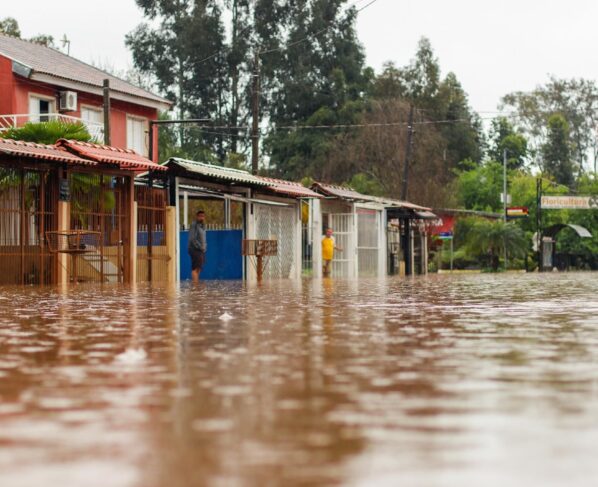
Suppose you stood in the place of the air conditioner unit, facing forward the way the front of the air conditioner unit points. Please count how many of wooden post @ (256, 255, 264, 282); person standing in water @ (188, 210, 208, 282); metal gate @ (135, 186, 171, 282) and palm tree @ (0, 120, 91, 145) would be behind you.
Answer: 0

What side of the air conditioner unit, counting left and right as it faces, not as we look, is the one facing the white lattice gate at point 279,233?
front

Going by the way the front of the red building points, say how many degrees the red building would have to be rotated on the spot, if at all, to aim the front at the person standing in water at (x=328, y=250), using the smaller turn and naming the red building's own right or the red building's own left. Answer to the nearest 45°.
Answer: approximately 45° to the red building's own left

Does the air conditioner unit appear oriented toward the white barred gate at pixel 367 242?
no

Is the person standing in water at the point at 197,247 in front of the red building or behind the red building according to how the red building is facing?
in front

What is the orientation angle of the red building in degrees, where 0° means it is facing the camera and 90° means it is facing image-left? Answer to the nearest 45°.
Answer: approximately 315°

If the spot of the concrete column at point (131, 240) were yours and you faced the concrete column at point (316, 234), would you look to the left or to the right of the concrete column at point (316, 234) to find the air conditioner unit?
left

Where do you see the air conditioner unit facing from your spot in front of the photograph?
facing the viewer and to the right of the viewer

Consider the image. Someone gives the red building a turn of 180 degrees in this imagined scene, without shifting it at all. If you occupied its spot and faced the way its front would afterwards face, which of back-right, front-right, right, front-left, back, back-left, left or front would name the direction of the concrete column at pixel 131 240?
back-left

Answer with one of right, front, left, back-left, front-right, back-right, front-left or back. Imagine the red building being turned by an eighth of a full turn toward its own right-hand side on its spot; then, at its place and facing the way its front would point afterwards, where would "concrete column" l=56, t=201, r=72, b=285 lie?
front

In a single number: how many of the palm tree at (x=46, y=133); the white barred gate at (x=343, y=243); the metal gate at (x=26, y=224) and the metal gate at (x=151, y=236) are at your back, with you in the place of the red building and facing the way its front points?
0

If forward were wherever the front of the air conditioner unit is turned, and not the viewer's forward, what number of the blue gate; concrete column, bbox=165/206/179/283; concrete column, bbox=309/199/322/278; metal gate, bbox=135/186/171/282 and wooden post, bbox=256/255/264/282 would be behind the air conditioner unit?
0

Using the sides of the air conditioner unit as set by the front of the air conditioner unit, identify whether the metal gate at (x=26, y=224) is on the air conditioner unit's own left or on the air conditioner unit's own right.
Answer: on the air conditioner unit's own right

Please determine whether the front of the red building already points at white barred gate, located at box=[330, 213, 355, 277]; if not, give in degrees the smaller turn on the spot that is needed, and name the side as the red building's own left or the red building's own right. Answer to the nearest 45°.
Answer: approximately 45° to the red building's own left

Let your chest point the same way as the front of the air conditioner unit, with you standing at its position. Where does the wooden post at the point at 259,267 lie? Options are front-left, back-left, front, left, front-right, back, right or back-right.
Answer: front
